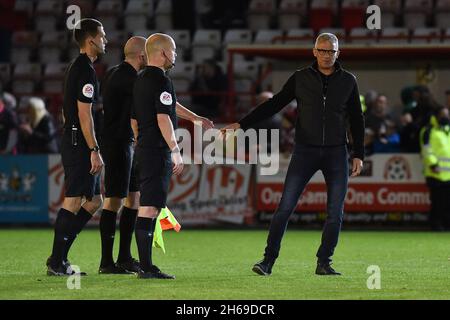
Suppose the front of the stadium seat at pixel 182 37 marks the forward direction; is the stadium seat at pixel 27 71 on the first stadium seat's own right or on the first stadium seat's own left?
on the first stadium seat's own right

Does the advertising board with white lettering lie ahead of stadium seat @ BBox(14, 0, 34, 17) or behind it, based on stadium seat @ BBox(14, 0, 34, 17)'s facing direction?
ahead

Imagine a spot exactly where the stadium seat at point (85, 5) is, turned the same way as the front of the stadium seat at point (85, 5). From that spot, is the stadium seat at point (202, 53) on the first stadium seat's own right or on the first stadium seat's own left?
on the first stadium seat's own left

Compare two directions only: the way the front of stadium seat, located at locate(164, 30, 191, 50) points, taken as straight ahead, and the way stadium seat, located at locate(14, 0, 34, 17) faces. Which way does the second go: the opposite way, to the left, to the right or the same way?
the same way

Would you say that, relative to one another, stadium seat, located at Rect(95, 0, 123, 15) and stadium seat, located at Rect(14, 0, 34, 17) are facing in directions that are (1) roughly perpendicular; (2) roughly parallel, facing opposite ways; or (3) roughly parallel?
roughly parallel

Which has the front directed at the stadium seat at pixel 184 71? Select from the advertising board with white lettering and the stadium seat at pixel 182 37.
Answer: the stadium seat at pixel 182 37

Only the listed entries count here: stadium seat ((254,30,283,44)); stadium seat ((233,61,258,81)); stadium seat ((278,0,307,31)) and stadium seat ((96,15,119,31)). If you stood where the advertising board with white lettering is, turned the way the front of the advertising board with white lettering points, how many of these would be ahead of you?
0

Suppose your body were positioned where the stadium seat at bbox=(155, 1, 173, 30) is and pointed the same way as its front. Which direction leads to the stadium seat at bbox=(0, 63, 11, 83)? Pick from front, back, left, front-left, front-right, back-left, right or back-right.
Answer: right

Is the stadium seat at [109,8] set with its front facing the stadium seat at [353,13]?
no

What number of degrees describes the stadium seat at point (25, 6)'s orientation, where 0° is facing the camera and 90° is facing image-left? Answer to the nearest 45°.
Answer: approximately 0°

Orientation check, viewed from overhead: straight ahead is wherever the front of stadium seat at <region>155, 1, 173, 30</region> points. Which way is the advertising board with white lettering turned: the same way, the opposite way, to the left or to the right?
the same way

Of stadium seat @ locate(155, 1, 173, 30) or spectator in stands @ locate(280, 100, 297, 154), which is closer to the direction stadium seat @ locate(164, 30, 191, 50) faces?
the spectator in stands

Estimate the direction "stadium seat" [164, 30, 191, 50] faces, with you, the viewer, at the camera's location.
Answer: facing the viewer

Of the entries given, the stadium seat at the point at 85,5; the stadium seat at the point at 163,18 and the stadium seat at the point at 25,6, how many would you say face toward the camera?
3

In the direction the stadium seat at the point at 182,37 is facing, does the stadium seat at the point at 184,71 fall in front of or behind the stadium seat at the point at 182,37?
in front

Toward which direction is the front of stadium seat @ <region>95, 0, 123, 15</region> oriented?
toward the camera

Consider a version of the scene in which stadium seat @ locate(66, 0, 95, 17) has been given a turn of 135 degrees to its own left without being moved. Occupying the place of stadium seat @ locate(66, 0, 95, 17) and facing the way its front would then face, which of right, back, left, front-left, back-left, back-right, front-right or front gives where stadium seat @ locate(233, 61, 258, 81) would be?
right

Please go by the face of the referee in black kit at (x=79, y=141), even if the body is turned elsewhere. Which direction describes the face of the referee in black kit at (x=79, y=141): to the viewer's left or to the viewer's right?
to the viewer's right

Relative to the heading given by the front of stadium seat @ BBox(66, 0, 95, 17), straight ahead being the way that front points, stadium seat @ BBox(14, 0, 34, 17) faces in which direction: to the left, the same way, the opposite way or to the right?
the same way

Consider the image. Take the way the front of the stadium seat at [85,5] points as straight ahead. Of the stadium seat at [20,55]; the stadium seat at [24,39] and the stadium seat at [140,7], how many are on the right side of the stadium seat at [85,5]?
2

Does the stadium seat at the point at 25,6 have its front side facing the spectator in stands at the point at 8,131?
yes

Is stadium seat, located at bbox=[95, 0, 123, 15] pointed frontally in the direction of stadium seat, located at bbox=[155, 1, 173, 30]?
no
